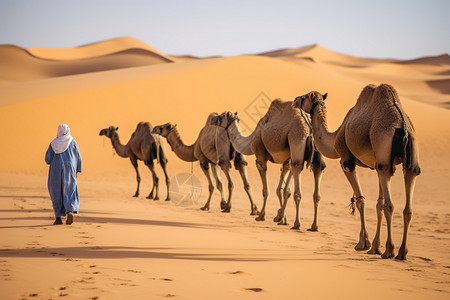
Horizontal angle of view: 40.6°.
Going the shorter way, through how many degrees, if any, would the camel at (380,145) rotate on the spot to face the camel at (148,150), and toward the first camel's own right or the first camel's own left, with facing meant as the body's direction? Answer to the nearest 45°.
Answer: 0° — it already faces it

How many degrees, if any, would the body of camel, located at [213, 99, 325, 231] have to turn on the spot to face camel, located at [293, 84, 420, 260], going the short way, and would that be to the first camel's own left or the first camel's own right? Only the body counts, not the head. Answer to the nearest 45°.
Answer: approximately 135° to the first camel's own left

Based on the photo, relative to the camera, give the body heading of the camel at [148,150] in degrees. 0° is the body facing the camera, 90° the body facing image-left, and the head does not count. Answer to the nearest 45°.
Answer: approximately 135°

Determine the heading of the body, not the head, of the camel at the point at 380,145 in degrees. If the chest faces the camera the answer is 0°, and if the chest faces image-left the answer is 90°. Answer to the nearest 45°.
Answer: approximately 135°

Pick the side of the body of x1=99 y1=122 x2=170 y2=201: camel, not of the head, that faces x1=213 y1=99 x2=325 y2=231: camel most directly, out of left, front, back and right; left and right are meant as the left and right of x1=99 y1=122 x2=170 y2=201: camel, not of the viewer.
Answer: back

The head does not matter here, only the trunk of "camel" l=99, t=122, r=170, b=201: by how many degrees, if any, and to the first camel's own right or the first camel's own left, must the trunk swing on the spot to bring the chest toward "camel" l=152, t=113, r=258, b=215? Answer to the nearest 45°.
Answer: approximately 180°

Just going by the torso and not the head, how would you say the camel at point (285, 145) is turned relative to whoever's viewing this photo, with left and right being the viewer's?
facing away from the viewer and to the left of the viewer

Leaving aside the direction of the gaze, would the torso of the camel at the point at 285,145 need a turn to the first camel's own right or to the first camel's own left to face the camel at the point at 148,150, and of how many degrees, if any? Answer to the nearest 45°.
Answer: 0° — it already faces it

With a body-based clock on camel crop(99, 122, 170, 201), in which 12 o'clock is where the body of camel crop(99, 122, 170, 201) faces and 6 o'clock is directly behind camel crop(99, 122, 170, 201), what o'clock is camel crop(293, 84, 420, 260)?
camel crop(293, 84, 420, 260) is roughly at 7 o'clock from camel crop(99, 122, 170, 201).
